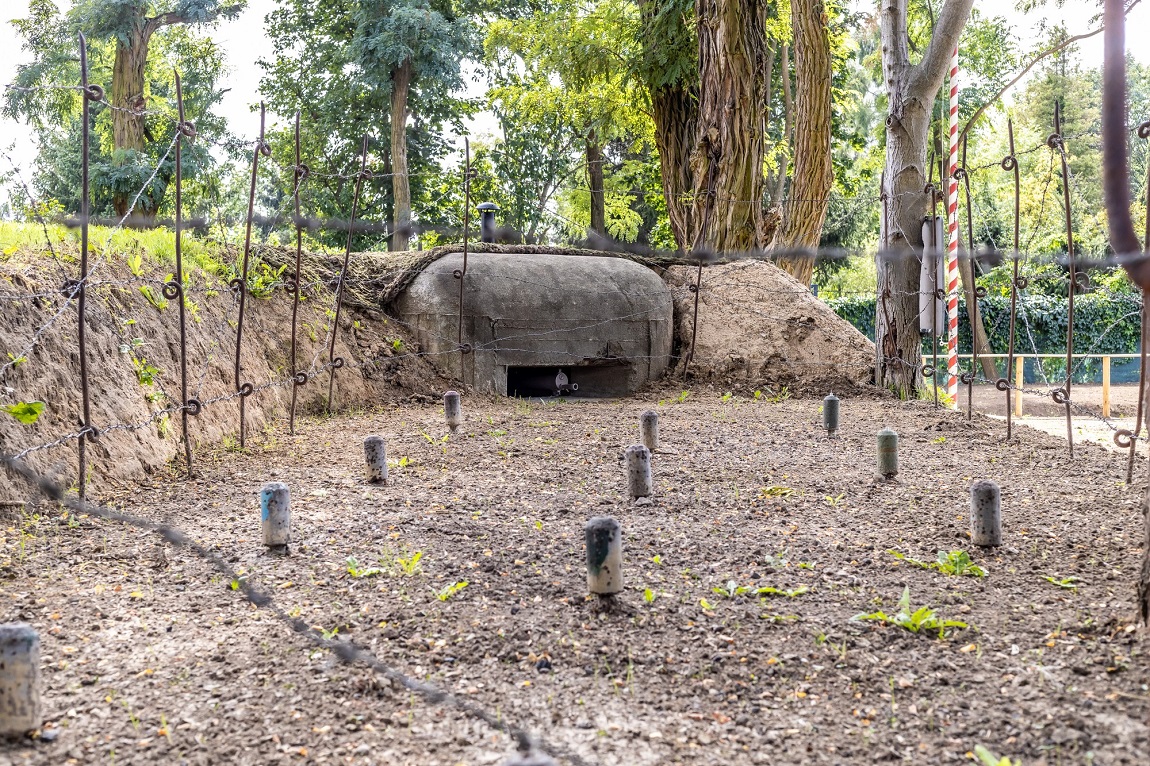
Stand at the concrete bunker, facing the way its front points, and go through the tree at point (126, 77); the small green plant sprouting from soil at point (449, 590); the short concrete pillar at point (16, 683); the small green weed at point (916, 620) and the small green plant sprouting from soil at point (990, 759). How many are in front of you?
4

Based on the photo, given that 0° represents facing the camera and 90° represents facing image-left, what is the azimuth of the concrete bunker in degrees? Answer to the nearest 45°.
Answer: approximately 0°

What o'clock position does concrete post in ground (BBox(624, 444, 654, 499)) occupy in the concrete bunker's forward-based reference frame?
The concrete post in ground is roughly at 12 o'clock from the concrete bunker.

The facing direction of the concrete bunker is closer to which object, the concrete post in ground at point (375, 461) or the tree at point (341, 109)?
the concrete post in ground

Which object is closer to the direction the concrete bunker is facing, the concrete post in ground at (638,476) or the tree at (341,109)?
the concrete post in ground

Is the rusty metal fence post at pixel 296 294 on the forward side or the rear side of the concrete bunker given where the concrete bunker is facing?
on the forward side

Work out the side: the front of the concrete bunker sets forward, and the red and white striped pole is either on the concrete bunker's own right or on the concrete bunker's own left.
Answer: on the concrete bunker's own left

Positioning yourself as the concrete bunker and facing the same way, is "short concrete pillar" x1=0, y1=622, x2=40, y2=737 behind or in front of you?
in front

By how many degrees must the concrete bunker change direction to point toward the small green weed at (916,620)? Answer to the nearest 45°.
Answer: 0° — it already faces it

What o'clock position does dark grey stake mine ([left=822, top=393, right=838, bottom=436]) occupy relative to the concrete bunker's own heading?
The dark grey stake mine is roughly at 11 o'clock from the concrete bunker.

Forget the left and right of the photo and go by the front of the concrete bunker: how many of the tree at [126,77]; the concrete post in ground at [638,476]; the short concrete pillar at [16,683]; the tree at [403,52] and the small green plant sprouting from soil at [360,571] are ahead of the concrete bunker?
3

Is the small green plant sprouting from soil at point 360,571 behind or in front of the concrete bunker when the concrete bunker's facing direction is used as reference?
in front

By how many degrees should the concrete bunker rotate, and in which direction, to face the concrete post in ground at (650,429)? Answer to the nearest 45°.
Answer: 0° — it already faces it

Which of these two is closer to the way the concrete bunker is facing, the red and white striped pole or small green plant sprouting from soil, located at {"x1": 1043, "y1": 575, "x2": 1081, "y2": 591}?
the small green plant sprouting from soil

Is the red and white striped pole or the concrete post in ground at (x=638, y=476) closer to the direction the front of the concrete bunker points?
the concrete post in ground
